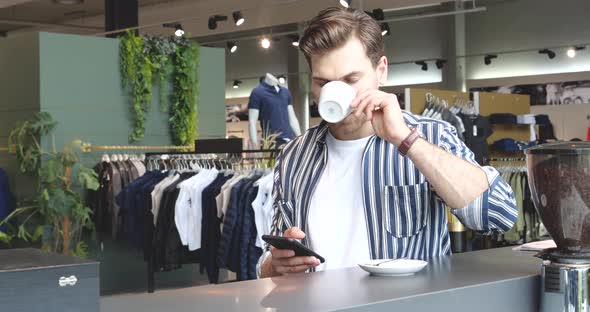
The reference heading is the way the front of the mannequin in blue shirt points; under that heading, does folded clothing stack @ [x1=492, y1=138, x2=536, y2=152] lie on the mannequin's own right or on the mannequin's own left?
on the mannequin's own left

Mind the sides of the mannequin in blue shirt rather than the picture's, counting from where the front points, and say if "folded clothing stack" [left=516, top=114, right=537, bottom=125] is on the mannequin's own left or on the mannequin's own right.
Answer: on the mannequin's own left

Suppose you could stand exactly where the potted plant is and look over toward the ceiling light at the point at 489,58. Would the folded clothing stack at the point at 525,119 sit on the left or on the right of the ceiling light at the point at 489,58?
right

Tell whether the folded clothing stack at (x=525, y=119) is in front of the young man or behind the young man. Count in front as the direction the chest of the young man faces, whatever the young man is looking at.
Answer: behind

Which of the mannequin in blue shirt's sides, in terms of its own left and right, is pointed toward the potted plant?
right

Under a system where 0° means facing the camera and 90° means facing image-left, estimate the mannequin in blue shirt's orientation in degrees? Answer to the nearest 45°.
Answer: approximately 315°

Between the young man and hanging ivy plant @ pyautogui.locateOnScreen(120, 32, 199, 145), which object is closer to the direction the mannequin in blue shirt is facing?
the young man

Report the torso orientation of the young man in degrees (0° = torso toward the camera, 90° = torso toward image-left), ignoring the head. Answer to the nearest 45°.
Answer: approximately 45°
